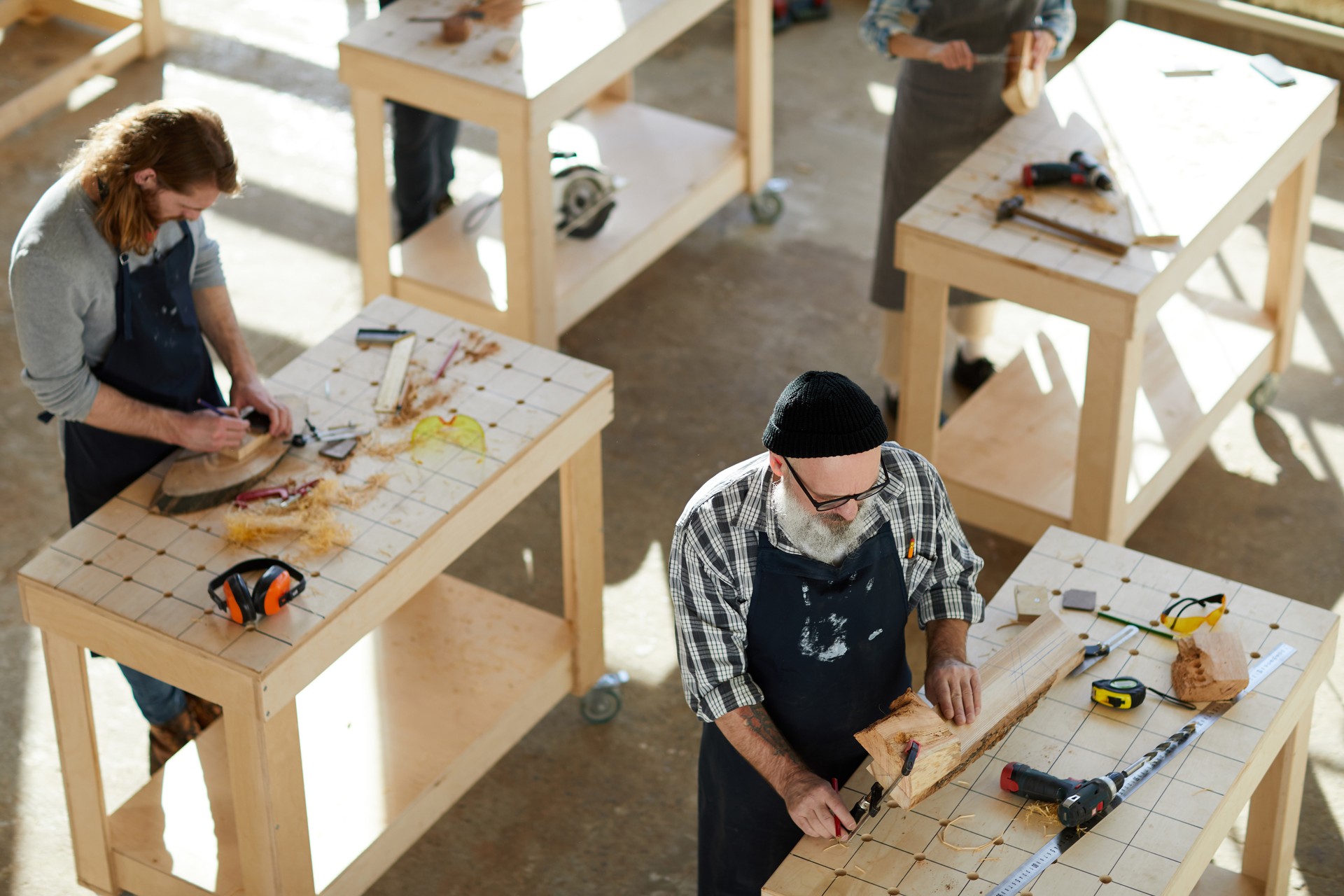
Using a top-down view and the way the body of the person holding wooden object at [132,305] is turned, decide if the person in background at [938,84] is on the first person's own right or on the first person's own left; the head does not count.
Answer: on the first person's own left

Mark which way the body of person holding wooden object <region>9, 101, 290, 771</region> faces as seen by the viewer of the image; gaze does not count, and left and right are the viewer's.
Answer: facing the viewer and to the right of the viewer

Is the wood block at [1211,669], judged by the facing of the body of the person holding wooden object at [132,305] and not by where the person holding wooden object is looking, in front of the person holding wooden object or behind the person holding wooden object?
in front

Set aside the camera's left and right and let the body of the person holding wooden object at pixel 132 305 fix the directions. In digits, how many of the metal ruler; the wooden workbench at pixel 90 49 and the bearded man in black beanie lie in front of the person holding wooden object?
2

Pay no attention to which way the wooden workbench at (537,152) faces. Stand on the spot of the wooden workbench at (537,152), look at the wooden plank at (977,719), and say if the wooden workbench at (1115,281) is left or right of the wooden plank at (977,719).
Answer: left

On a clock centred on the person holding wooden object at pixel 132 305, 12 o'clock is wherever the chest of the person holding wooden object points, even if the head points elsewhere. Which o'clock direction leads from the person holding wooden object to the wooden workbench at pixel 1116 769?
The wooden workbench is roughly at 12 o'clock from the person holding wooden object.

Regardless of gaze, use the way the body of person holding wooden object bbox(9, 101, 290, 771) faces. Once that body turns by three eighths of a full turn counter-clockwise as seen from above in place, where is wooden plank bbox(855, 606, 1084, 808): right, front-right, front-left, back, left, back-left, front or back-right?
back-right

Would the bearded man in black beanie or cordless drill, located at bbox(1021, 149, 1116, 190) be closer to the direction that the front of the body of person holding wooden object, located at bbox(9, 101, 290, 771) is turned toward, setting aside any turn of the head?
the bearded man in black beanie

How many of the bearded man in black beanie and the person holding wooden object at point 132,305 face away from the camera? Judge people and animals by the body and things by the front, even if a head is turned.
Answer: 0

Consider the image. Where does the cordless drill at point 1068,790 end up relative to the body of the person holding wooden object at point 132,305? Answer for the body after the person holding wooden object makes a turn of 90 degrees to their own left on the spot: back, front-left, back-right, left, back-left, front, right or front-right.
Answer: right

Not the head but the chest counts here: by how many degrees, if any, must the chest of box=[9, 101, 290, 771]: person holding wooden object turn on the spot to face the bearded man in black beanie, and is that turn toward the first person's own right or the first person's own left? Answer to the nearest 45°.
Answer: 0° — they already face them

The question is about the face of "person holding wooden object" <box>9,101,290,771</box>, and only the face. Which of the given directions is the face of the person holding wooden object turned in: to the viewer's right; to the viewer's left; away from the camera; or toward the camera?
to the viewer's right
